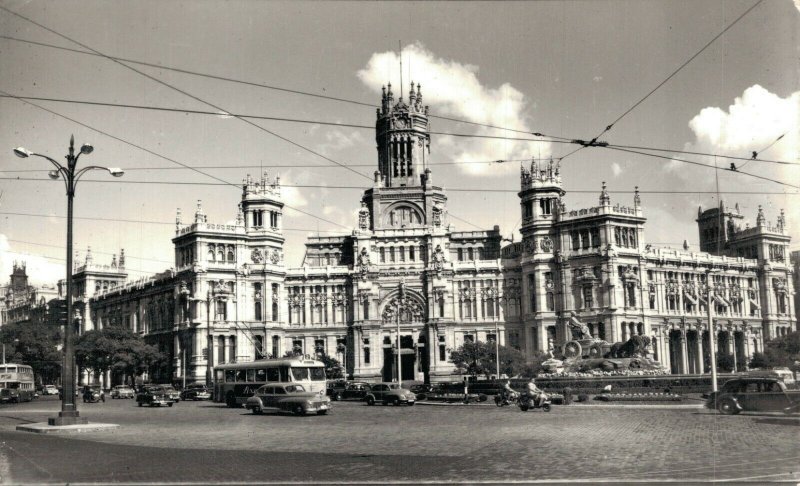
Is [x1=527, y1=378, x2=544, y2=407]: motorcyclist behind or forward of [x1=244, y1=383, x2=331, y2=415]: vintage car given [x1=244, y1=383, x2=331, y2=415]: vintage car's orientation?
forward

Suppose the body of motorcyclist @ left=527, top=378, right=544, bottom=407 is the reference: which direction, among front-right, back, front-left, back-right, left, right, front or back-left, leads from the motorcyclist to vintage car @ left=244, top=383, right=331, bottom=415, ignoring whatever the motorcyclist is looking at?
back

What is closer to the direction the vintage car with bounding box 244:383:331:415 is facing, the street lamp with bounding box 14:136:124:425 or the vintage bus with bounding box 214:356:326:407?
the street lamp

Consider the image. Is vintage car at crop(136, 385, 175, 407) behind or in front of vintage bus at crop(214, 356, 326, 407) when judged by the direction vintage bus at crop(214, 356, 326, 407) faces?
behind

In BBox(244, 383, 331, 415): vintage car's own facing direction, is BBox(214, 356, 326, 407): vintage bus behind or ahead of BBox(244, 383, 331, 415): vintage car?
behind

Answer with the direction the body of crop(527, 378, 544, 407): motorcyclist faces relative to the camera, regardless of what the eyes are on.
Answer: to the viewer's right

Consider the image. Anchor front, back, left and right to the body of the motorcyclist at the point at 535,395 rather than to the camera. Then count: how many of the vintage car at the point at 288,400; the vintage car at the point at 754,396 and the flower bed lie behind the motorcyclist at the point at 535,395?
1
